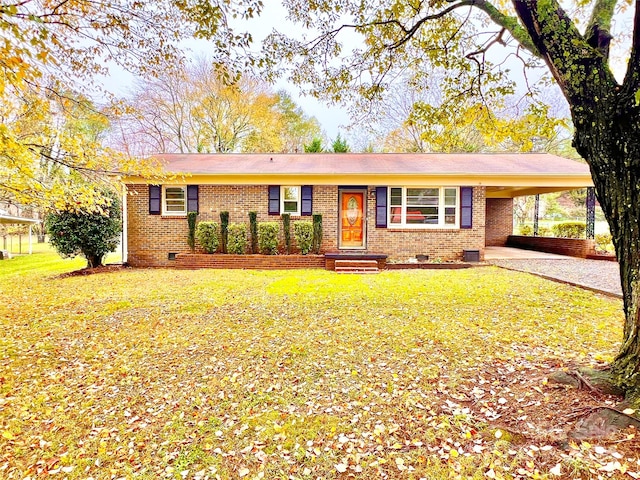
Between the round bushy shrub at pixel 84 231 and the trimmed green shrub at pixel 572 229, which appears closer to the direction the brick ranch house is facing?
the round bushy shrub

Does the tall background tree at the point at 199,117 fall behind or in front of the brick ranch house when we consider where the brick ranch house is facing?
behind

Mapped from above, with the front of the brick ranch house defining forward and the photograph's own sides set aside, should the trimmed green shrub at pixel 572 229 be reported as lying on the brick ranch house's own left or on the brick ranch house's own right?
on the brick ranch house's own left

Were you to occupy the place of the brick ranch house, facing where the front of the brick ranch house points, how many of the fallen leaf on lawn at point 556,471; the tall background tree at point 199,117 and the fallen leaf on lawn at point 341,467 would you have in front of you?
2

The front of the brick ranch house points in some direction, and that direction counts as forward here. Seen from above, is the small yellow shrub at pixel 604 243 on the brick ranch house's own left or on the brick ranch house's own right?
on the brick ranch house's own left

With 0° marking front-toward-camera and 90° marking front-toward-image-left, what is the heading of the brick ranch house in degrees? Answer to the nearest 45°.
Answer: approximately 0°

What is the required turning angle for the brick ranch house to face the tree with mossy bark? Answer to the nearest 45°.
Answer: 0° — it already faces it

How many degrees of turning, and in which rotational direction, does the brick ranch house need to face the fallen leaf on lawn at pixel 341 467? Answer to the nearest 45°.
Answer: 0° — it already faces it

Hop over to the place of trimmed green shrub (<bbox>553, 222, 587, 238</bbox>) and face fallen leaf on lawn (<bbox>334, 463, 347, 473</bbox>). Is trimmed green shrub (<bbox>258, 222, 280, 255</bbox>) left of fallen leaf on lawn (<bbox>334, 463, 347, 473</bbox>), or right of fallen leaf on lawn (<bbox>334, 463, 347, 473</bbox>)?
right

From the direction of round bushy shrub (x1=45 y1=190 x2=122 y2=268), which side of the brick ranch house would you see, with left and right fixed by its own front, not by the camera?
right
